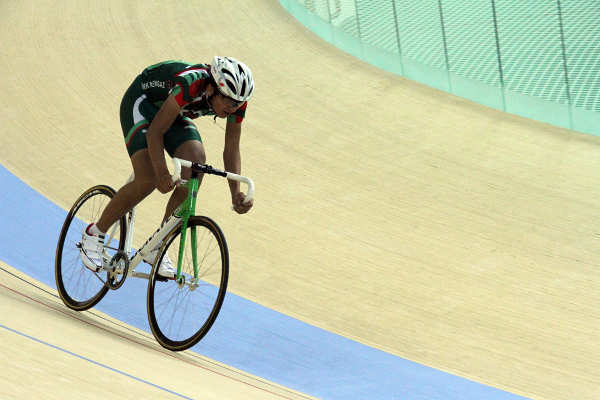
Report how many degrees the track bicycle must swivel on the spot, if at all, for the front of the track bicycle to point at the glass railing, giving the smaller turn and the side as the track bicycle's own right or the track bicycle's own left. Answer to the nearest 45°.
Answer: approximately 90° to the track bicycle's own left

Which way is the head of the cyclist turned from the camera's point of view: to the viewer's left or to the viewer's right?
to the viewer's right

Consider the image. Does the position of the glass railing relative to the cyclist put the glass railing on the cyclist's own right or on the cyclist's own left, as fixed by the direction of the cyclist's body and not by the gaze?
on the cyclist's own left

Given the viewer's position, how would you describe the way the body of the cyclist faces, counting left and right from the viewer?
facing the viewer and to the right of the viewer
